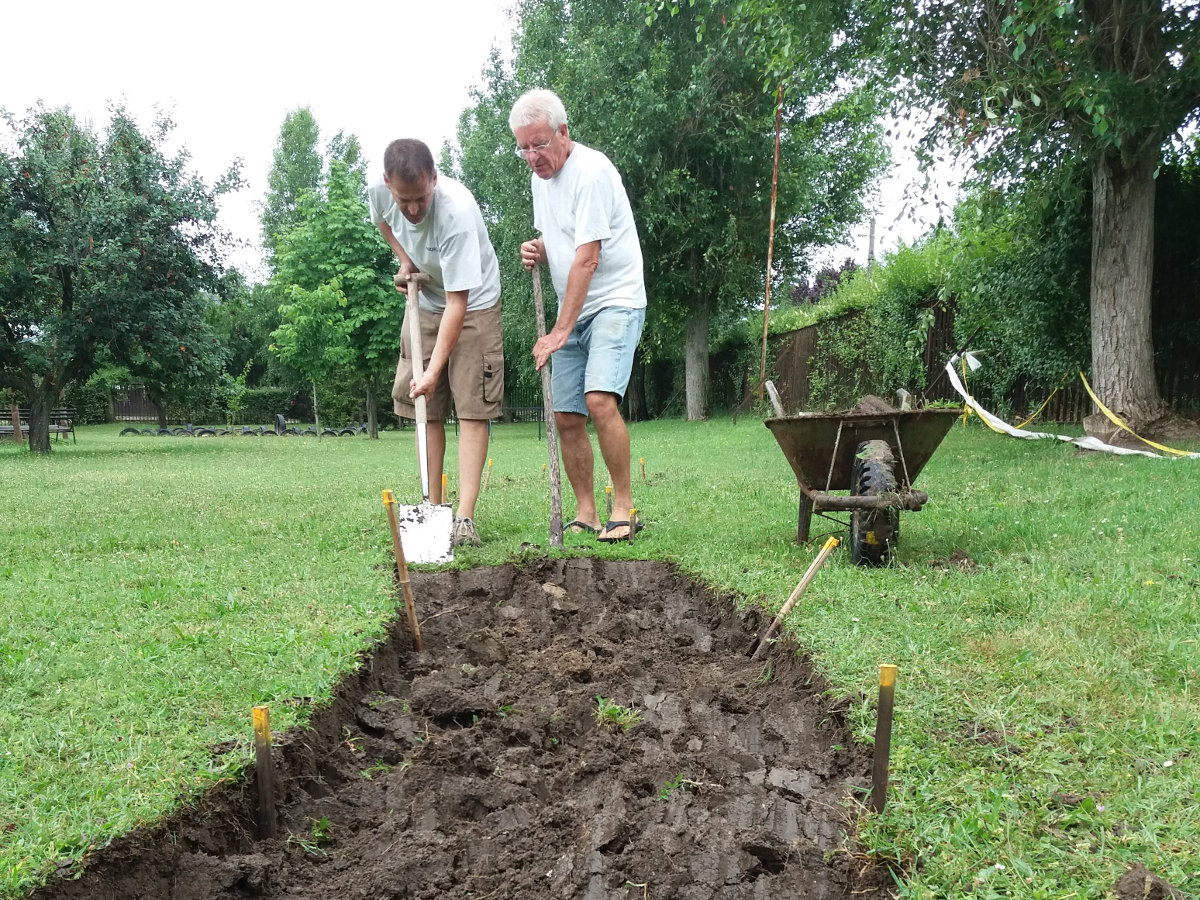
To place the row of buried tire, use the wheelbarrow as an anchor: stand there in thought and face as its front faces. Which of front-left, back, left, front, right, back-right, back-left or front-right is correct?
back-right

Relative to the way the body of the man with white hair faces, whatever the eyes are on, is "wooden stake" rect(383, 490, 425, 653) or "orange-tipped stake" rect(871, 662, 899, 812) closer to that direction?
the wooden stake

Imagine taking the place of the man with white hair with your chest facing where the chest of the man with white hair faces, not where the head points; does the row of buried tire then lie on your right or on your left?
on your right

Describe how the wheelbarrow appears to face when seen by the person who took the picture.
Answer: facing the viewer

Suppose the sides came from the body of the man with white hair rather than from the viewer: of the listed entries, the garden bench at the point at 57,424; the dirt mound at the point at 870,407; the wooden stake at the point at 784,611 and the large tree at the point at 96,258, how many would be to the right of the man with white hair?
2

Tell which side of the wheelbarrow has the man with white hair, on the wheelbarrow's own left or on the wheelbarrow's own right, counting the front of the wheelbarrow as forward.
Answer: on the wheelbarrow's own right

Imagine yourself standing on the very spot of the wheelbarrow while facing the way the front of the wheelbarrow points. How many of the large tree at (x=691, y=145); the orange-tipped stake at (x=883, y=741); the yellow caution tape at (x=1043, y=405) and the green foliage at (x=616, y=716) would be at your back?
2

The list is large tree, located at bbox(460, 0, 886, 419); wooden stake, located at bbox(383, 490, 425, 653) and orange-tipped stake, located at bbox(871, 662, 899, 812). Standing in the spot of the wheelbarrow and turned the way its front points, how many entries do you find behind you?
1

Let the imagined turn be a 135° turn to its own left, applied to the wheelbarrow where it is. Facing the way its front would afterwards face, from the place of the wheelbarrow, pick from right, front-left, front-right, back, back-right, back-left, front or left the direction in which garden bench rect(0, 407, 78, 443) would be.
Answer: left

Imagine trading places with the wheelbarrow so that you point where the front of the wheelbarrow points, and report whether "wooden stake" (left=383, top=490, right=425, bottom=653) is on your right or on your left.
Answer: on your right

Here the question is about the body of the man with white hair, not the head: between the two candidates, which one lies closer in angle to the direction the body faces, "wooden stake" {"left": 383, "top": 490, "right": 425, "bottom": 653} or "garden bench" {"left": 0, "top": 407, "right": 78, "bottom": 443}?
the wooden stake

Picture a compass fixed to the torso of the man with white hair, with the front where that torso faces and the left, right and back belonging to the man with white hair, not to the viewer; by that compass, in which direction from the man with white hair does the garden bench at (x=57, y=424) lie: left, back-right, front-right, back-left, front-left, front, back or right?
right

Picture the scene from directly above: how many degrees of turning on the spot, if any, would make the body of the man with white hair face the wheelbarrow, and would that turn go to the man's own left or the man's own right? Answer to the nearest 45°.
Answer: approximately 90° to the man's own left

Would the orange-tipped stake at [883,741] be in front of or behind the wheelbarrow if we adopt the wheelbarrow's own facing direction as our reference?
in front

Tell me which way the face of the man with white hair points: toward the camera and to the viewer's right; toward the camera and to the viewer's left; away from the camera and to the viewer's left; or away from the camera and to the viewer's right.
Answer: toward the camera and to the viewer's left

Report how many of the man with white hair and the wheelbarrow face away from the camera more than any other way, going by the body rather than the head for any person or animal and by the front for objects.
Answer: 0

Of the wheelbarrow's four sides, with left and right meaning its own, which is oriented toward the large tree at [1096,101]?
back

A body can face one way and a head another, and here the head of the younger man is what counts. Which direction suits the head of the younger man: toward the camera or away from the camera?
toward the camera

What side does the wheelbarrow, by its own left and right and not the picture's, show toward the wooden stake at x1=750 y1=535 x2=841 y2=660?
front
